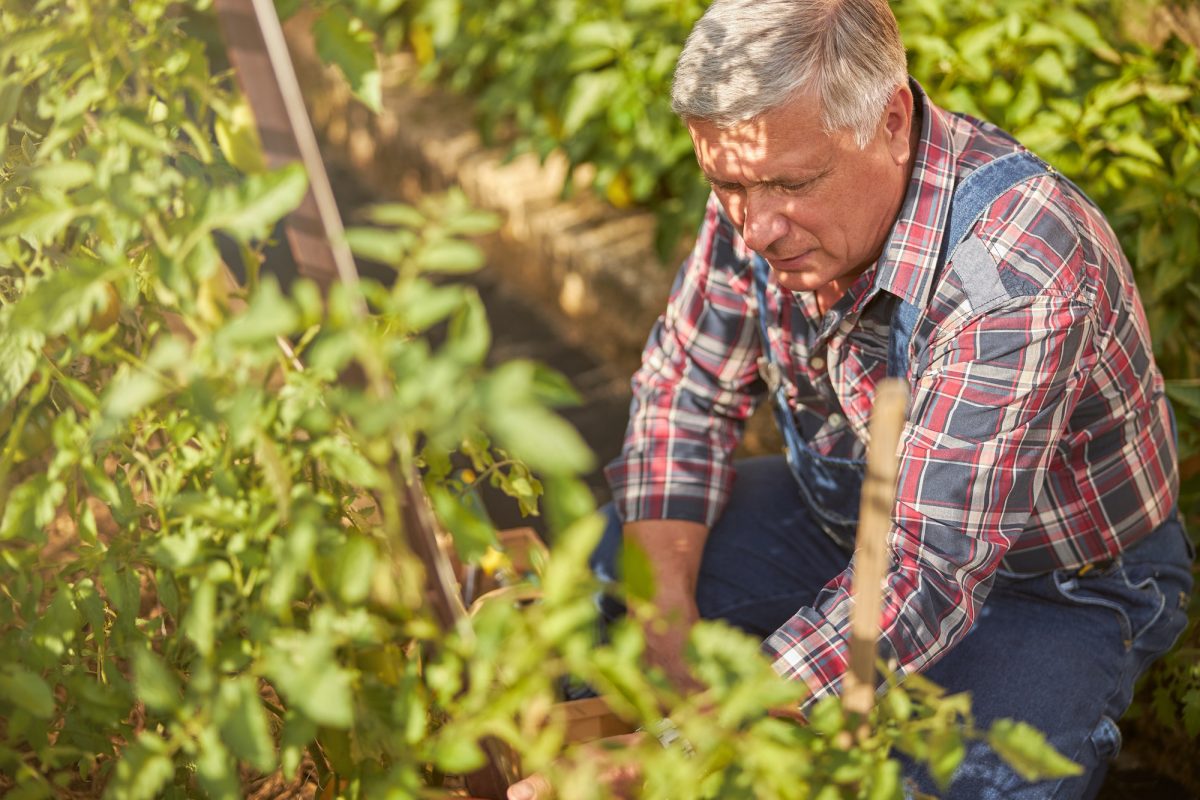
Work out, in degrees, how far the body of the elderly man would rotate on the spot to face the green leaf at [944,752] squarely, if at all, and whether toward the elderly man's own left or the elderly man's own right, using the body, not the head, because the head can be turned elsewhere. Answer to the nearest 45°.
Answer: approximately 45° to the elderly man's own left

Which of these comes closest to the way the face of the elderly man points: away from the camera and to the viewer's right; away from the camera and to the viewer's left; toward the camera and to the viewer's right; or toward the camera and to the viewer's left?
toward the camera and to the viewer's left

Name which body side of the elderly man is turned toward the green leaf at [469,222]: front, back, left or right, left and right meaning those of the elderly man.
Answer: front

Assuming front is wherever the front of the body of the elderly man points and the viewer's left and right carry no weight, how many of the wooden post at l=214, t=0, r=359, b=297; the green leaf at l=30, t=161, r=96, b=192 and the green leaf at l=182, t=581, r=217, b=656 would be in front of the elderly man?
3

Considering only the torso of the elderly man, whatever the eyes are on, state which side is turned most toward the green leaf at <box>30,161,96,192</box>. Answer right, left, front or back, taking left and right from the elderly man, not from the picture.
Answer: front

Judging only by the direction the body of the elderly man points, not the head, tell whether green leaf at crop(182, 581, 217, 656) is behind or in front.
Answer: in front

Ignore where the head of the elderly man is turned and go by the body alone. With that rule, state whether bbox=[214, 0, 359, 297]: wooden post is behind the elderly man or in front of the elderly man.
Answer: in front
